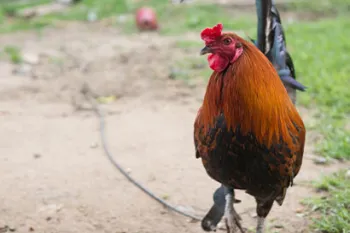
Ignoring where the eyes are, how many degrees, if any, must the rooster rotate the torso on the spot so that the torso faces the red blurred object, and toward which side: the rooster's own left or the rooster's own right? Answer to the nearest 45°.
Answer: approximately 135° to the rooster's own right

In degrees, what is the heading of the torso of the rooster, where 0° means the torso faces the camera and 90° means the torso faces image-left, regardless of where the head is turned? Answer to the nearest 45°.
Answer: approximately 45°
